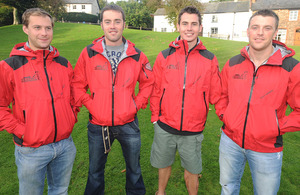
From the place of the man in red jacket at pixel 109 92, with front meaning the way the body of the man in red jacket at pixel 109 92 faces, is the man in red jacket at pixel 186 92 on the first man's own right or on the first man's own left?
on the first man's own left

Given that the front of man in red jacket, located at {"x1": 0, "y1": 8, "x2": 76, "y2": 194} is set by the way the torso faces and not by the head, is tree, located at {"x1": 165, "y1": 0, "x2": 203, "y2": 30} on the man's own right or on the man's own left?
on the man's own left

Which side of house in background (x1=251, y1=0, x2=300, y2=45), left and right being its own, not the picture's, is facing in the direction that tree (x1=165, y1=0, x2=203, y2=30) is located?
right

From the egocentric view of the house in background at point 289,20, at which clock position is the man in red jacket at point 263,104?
The man in red jacket is roughly at 12 o'clock from the house in background.

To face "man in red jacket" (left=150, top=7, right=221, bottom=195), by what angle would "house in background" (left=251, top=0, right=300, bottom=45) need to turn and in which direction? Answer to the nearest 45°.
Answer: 0° — it already faces them

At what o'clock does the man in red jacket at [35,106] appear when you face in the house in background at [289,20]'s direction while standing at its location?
The man in red jacket is roughly at 12 o'clock from the house in background.
